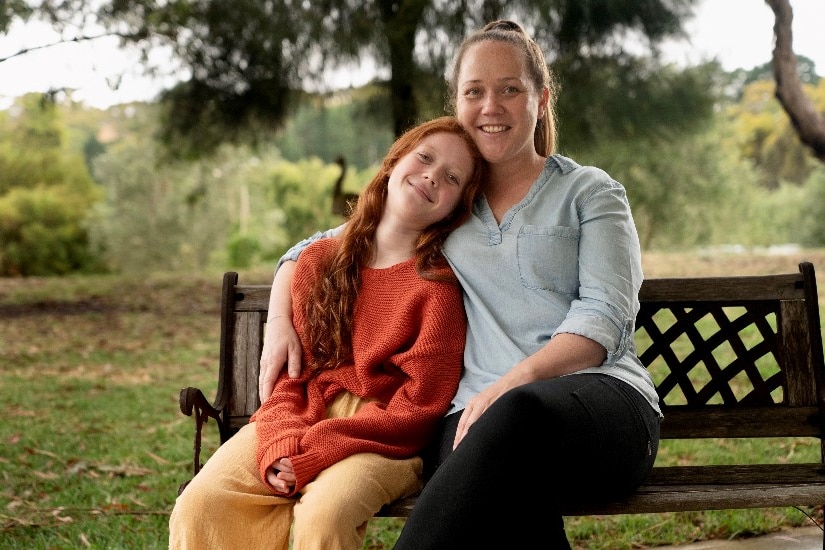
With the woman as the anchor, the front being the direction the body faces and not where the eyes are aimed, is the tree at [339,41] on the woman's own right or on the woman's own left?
on the woman's own right

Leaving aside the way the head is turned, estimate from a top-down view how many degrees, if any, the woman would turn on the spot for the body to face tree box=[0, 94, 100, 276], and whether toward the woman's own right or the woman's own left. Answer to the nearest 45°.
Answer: approximately 90° to the woman's own right

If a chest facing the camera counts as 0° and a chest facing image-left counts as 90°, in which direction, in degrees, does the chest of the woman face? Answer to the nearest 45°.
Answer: approximately 45°

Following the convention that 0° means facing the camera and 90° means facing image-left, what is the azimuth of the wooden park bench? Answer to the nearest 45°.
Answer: approximately 0°

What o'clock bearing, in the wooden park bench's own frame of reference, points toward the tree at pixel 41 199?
The tree is roughly at 5 o'clock from the wooden park bench.
